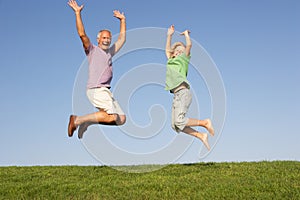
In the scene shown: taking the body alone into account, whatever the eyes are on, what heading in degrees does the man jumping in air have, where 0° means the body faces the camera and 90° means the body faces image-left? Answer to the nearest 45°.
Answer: approximately 315°

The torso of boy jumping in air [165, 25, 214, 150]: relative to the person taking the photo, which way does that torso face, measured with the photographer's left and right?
facing the viewer and to the left of the viewer
